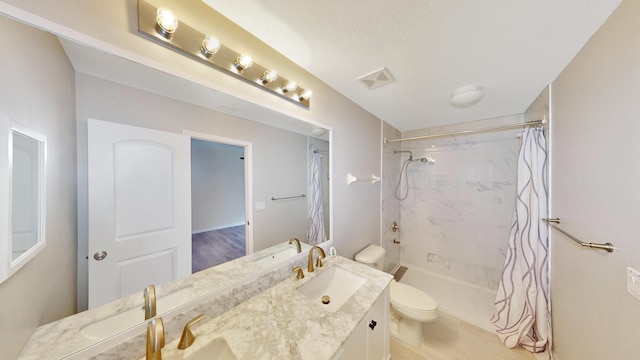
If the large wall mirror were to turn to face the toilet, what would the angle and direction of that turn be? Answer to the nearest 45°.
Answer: approximately 45° to its left

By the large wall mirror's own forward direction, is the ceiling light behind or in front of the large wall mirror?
in front

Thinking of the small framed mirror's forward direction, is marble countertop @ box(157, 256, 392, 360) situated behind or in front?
in front

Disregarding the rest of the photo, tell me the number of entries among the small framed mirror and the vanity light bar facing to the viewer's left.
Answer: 0

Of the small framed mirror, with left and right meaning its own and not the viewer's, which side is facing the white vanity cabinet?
front

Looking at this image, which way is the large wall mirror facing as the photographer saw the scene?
facing the viewer and to the right of the viewer

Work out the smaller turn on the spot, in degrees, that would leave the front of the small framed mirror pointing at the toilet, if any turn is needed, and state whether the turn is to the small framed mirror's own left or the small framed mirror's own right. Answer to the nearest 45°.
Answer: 0° — it already faces it
